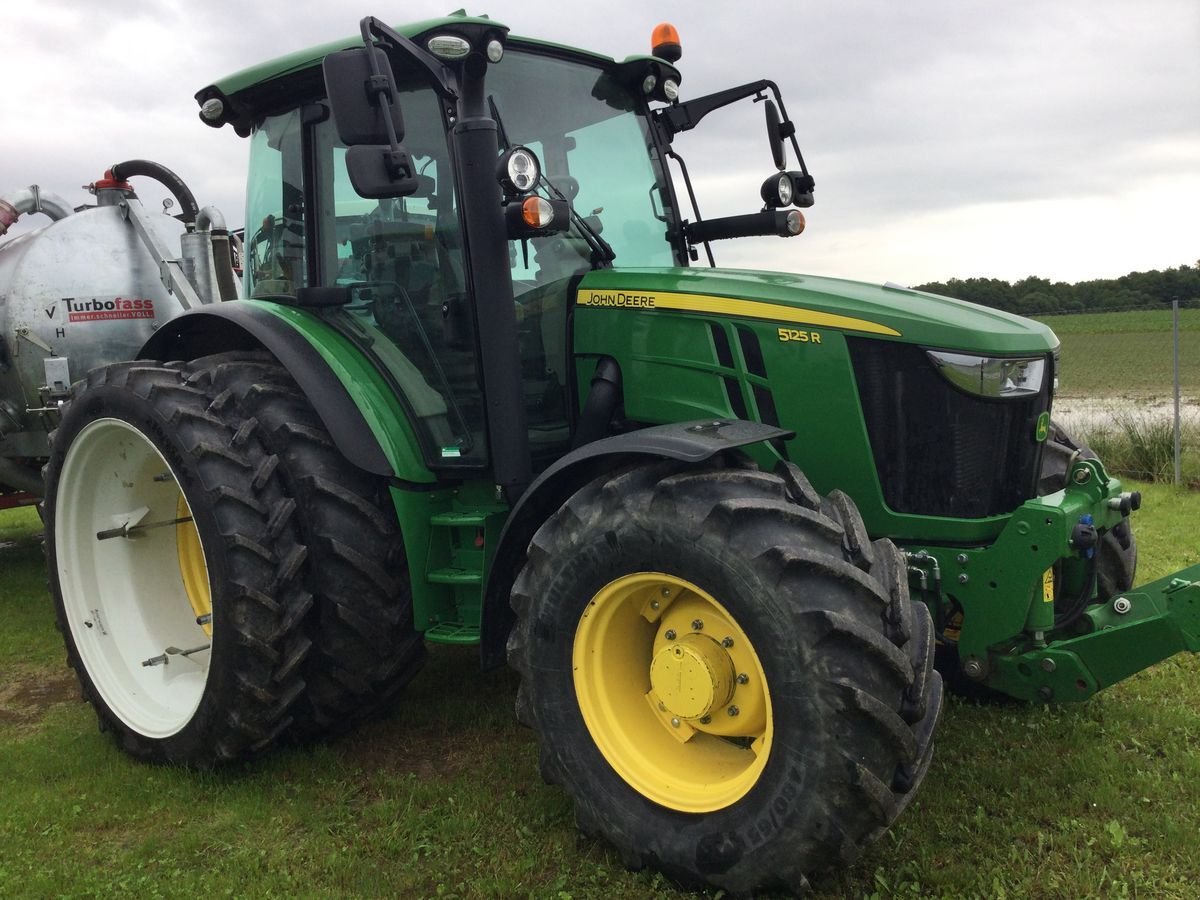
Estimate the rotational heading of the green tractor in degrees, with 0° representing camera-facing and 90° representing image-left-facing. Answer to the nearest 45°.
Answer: approximately 315°

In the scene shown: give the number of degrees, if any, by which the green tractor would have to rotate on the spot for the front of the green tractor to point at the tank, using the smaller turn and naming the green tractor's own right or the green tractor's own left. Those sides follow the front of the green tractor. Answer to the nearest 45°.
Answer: approximately 180°
